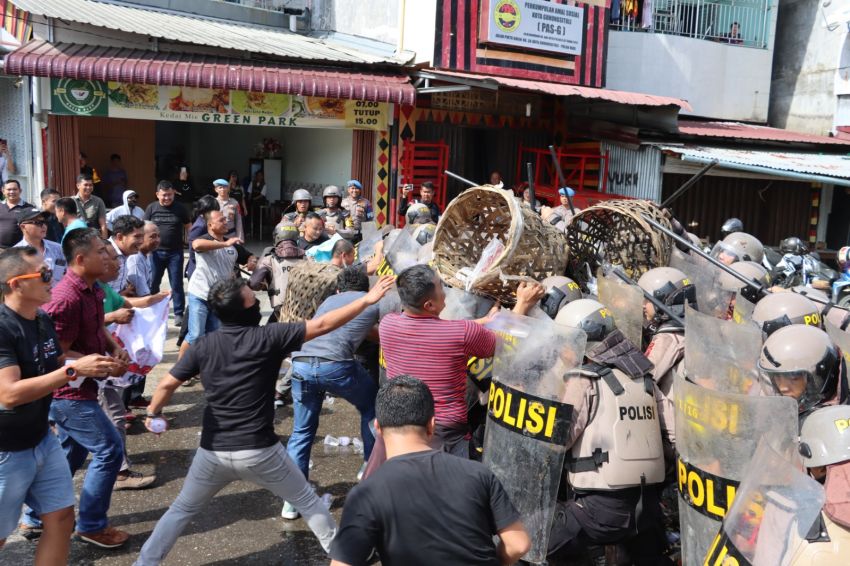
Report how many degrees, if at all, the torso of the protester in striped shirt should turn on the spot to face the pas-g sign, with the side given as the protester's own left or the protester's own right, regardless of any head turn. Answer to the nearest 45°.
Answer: approximately 45° to the protester's own left

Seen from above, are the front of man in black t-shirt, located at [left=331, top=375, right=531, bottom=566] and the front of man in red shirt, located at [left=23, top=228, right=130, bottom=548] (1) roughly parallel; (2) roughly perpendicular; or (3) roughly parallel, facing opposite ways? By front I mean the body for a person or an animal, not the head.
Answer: roughly perpendicular

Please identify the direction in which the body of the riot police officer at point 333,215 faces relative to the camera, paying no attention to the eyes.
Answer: toward the camera

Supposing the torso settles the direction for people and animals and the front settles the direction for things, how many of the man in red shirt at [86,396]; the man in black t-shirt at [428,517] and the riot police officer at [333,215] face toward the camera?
1

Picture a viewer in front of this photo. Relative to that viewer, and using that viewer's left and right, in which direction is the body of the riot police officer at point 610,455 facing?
facing away from the viewer and to the left of the viewer

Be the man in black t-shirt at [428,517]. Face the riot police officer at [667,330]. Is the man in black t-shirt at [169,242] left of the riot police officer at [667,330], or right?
left

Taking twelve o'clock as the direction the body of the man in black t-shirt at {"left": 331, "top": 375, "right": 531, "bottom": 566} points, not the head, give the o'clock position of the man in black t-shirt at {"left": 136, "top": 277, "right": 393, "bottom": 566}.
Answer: the man in black t-shirt at {"left": 136, "top": 277, "right": 393, "bottom": 566} is roughly at 11 o'clock from the man in black t-shirt at {"left": 331, "top": 375, "right": 531, "bottom": 566}.

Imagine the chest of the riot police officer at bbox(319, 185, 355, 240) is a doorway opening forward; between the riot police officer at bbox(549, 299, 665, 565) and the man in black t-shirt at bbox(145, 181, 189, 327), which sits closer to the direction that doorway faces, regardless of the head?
the riot police officer

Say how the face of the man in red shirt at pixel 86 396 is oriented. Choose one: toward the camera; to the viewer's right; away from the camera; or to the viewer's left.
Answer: to the viewer's right

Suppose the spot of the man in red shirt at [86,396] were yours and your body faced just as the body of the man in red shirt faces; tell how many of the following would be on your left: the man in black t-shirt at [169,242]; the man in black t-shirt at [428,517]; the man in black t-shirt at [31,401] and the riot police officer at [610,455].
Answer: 1

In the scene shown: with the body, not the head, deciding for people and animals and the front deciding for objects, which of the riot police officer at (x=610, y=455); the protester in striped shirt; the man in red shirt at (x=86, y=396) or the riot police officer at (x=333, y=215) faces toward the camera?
the riot police officer at (x=333, y=215)

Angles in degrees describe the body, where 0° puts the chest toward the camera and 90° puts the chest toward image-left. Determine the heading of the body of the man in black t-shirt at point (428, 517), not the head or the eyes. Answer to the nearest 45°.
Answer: approximately 180°

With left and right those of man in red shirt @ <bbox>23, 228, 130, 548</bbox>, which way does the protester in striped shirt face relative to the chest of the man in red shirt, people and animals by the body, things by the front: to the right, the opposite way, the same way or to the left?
the same way

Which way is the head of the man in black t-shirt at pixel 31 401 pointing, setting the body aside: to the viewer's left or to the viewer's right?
to the viewer's right

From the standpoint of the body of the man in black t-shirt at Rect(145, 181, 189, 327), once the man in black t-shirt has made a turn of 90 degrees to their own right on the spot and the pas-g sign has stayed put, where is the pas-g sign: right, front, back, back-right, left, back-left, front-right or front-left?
back-right

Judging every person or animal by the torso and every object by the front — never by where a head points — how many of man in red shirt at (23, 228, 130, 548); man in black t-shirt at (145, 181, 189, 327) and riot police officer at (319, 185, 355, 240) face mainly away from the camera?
0

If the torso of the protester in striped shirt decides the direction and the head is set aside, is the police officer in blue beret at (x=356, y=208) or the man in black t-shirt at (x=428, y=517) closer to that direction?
the police officer in blue beret

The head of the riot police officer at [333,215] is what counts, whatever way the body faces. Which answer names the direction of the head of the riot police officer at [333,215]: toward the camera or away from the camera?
toward the camera

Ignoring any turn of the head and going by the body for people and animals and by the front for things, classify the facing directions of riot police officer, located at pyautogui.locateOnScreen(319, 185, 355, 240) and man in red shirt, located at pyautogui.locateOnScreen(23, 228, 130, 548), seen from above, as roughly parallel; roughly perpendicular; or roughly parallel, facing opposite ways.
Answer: roughly perpendicular

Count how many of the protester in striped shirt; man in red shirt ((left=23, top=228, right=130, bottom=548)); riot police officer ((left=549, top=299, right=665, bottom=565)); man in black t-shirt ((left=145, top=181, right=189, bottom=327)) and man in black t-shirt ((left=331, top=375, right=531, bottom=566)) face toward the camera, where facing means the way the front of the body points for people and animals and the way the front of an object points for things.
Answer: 1
